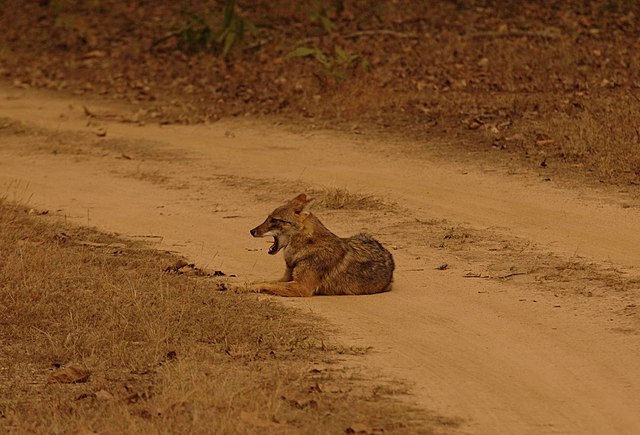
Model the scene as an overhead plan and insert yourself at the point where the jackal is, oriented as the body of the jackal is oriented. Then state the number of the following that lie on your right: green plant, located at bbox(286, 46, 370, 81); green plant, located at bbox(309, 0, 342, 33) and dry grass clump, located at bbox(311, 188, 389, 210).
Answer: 3

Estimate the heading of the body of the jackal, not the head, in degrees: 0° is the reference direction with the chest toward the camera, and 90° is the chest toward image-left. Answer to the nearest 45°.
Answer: approximately 90°

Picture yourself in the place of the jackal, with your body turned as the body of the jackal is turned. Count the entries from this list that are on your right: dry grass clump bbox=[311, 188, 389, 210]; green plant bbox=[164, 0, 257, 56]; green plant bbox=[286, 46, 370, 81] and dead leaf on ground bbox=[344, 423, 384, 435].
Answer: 3

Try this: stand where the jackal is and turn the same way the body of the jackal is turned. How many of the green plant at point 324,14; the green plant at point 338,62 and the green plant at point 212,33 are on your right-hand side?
3

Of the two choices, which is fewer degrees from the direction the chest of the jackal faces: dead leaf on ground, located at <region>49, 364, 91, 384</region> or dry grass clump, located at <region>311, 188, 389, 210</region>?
the dead leaf on ground

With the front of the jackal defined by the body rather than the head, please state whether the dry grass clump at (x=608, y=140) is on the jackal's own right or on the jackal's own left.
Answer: on the jackal's own right

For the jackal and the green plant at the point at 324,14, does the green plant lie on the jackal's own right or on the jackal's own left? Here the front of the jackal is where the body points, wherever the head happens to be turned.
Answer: on the jackal's own right

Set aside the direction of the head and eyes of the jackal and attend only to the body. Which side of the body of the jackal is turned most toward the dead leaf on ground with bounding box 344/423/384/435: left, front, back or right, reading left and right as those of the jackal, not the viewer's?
left

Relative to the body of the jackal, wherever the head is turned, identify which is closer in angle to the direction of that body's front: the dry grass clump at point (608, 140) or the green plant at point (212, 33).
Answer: the green plant

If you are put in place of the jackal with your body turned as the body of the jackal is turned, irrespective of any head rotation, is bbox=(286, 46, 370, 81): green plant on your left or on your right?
on your right

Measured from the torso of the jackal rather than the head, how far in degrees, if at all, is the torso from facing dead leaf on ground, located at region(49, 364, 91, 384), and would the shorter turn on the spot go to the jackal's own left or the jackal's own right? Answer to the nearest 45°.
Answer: approximately 45° to the jackal's own left

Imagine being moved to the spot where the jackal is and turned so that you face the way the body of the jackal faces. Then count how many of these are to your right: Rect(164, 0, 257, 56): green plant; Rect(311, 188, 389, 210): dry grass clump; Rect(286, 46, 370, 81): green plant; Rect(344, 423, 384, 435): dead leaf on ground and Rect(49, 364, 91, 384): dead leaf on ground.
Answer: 3

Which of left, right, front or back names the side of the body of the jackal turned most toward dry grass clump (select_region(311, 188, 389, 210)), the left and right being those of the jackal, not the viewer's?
right
